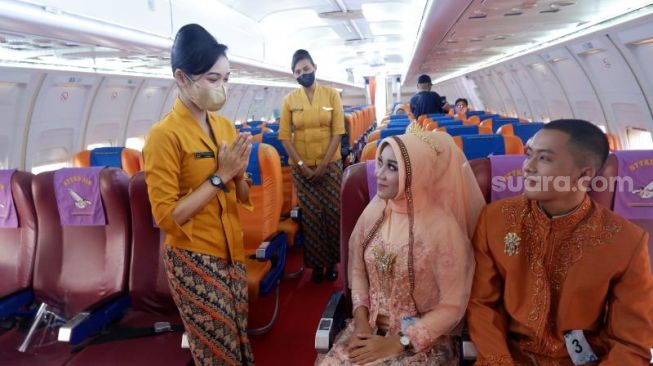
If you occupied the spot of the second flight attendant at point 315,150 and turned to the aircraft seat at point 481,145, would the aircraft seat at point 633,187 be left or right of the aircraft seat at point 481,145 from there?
right

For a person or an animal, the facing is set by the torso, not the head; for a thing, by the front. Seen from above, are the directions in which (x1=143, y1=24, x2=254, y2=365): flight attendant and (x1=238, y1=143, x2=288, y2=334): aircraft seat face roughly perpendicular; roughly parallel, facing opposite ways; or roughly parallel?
roughly perpendicular

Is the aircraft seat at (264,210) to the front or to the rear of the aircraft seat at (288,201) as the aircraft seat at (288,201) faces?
to the front

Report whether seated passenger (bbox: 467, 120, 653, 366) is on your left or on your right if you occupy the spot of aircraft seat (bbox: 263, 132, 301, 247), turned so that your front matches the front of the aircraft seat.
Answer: on your left

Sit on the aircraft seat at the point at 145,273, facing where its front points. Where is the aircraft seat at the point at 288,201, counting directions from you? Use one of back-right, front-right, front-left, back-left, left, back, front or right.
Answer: back

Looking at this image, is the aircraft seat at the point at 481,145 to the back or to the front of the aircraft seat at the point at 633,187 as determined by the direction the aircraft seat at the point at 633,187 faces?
to the back

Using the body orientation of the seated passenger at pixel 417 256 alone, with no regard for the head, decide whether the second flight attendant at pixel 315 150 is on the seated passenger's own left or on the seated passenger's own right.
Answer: on the seated passenger's own right

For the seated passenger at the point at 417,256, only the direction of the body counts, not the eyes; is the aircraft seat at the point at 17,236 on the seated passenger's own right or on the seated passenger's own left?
on the seated passenger's own right

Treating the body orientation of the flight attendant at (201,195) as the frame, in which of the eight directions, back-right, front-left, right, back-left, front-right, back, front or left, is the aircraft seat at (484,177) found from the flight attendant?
front-left

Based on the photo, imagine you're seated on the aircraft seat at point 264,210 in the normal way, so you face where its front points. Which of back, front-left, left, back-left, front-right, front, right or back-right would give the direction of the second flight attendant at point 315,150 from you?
back

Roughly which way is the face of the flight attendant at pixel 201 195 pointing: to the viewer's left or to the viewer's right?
to the viewer's right

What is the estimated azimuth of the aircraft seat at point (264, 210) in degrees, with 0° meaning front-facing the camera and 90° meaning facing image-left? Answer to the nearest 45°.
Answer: approximately 45°

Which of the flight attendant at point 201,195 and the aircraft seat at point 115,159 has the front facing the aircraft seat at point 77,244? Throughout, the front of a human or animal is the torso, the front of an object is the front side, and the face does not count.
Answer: the aircraft seat at point 115,159

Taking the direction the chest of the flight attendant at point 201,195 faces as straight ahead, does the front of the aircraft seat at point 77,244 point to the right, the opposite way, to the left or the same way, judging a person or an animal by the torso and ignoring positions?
to the right
